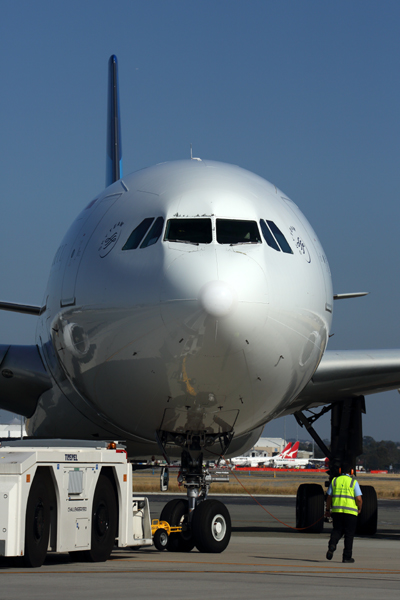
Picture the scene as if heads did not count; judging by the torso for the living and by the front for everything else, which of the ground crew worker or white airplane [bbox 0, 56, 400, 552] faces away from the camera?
the ground crew worker

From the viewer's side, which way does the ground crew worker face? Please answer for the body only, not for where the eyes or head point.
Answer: away from the camera

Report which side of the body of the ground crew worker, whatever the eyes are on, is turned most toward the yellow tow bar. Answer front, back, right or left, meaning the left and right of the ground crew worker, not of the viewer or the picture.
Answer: left

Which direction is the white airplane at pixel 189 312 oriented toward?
toward the camera

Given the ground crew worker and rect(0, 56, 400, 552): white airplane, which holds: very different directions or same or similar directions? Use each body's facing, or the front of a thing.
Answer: very different directions

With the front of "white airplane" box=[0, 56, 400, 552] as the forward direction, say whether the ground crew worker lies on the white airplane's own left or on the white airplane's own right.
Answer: on the white airplane's own left

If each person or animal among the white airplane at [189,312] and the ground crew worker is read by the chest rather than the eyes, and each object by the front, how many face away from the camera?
1
